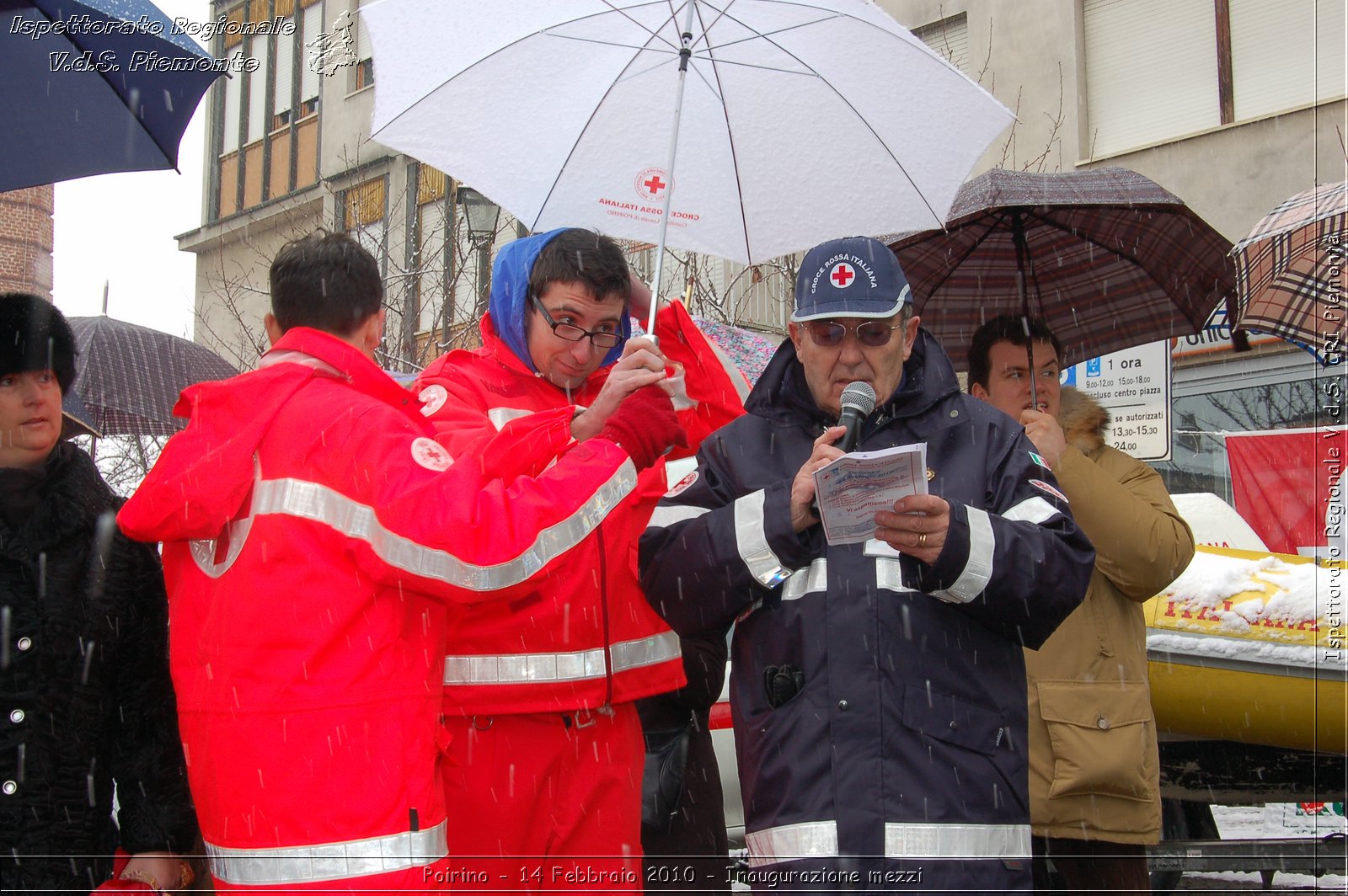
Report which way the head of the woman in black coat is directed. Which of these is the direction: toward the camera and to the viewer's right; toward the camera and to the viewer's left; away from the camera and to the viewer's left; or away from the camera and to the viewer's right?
toward the camera and to the viewer's right

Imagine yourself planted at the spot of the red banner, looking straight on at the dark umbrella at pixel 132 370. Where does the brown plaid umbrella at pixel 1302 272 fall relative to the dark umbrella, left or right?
left

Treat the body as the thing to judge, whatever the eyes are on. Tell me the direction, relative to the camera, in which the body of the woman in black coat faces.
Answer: toward the camera

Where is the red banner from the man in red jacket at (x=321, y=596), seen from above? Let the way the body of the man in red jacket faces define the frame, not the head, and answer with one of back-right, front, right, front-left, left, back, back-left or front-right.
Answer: front

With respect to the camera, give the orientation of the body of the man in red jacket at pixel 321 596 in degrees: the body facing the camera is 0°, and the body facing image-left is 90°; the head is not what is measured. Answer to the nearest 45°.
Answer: approximately 225°

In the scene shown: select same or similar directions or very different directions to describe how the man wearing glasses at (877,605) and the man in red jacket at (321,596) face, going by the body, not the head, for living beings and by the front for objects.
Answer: very different directions

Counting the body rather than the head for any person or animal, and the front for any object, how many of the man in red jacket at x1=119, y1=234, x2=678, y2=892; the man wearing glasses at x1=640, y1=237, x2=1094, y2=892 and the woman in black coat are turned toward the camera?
2

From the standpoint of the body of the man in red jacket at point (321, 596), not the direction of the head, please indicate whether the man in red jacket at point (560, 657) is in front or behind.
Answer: in front

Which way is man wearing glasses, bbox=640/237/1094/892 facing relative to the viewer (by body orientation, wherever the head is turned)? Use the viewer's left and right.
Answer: facing the viewer
